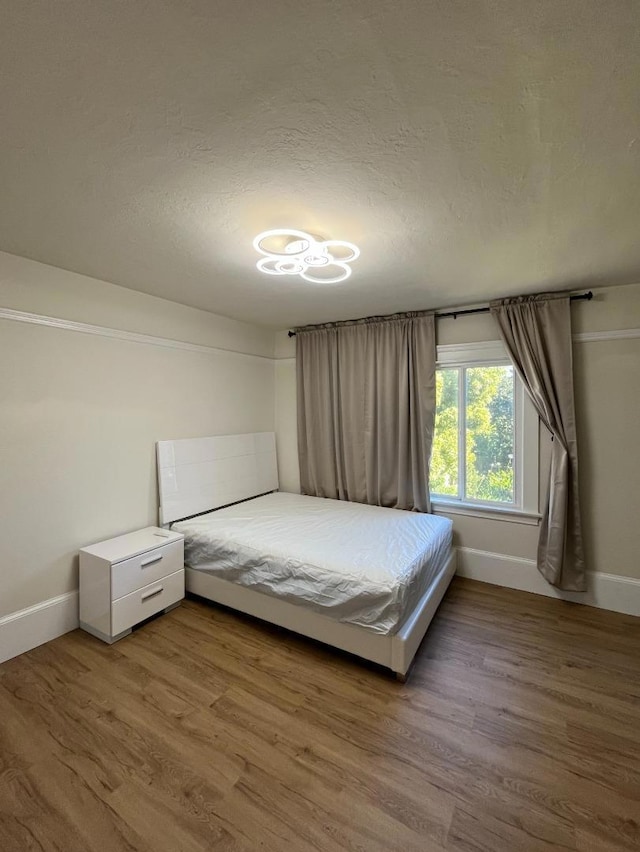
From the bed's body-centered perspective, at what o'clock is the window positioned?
The window is roughly at 10 o'clock from the bed.

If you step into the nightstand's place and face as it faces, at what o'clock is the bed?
The bed is roughly at 11 o'clock from the nightstand.

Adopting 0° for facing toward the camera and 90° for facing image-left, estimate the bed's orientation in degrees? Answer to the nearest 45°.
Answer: approximately 315°

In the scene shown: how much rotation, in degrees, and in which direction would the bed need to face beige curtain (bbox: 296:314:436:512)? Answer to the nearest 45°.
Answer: approximately 90° to its left

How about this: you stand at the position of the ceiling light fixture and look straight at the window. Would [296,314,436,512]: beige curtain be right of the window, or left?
left

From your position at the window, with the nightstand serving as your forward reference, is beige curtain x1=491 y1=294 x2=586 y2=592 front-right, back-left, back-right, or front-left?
back-left

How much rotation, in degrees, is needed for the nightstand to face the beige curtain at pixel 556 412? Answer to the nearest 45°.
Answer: approximately 45° to its left

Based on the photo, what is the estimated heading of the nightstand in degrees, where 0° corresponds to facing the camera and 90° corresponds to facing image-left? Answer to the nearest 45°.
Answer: approximately 315°
